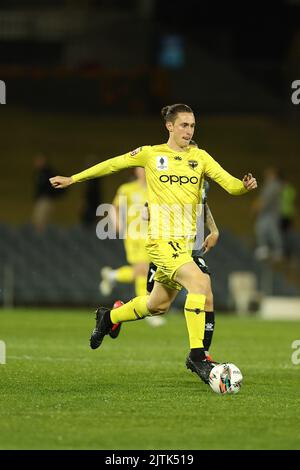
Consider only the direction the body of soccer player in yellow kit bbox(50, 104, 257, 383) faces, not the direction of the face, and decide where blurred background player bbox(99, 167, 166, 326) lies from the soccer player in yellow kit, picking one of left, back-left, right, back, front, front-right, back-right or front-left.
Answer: back-left

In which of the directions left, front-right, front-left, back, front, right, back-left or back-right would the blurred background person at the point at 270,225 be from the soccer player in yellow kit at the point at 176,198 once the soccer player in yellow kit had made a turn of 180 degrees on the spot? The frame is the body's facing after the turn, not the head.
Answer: front-right

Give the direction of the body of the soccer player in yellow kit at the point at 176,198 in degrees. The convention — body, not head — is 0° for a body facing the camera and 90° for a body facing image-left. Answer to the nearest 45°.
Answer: approximately 315°
